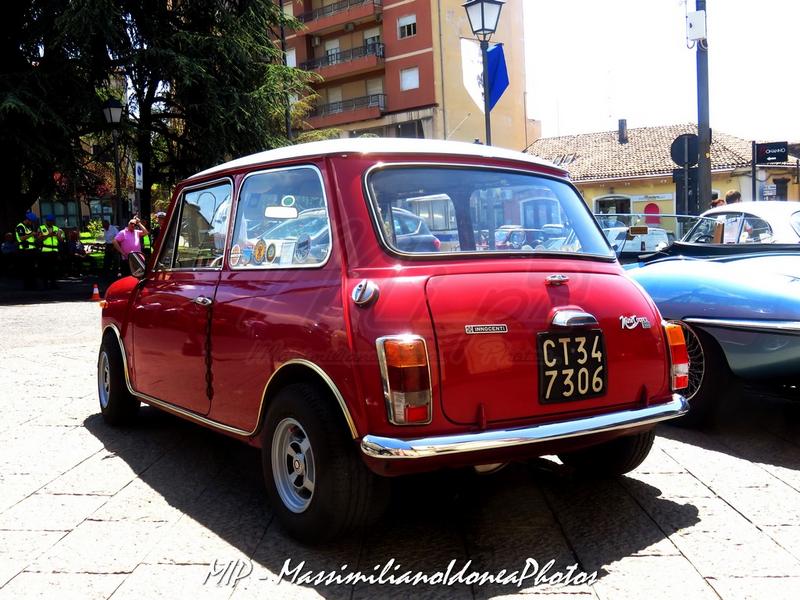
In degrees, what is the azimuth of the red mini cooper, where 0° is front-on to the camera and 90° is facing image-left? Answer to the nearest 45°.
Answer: approximately 135°

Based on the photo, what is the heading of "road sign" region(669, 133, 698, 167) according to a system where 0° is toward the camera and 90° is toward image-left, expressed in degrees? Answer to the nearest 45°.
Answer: approximately 180°

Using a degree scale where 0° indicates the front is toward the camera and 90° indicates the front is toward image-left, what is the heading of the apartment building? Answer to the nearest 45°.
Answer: approximately 45°

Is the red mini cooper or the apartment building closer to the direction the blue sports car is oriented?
the apartment building

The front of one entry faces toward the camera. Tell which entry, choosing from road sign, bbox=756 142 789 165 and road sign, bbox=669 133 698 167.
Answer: road sign, bbox=756 142 789 165

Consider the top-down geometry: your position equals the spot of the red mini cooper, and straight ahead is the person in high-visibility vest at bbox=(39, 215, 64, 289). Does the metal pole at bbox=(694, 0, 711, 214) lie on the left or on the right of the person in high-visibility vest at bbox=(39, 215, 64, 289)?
right

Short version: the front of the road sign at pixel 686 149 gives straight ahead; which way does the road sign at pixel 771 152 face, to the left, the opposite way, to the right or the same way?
the opposite way

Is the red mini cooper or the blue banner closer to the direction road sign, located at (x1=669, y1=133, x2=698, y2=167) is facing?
the blue banner

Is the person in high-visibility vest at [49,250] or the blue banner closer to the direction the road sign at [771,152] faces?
the blue banner

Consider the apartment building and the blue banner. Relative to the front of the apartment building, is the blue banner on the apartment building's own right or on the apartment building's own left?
on the apartment building's own left

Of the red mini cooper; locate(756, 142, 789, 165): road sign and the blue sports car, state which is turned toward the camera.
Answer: the road sign

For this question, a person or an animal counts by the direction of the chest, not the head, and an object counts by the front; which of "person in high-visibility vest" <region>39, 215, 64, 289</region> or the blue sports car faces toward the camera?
the person in high-visibility vest

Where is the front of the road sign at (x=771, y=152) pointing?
toward the camera

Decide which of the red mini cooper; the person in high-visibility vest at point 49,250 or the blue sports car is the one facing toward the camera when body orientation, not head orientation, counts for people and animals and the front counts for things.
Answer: the person in high-visibility vest

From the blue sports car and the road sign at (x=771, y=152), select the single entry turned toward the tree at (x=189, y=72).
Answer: the blue sports car

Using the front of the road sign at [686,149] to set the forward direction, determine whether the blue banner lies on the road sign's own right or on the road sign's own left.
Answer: on the road sign's own left

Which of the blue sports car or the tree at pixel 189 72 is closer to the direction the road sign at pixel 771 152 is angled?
the blue sports car

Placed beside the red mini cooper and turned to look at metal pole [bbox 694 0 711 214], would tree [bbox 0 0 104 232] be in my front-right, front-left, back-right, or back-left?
front-left
